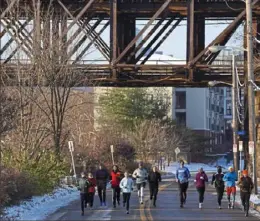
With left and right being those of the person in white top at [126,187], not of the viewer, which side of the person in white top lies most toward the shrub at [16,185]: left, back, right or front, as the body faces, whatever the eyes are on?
right

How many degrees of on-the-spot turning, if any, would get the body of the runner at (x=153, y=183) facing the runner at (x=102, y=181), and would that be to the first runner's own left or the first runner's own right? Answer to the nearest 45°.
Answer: approximately 90° to the first runner's own right

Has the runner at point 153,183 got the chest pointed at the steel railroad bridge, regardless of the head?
no

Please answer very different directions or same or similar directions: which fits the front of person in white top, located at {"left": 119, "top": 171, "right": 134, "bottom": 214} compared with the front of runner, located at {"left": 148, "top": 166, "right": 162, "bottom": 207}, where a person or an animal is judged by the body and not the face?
same or similar directions

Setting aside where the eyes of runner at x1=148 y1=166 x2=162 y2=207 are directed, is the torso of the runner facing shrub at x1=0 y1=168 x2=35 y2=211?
no

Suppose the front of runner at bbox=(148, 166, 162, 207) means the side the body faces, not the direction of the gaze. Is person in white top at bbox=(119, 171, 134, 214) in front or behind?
in front

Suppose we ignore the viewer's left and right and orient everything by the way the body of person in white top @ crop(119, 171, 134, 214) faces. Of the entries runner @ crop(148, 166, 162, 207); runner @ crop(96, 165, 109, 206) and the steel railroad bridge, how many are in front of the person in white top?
0

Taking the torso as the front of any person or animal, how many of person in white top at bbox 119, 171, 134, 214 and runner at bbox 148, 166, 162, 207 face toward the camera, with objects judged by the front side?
2

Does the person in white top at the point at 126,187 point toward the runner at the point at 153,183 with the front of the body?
no

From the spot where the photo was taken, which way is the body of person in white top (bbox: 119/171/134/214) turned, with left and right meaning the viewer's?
facing the viewer

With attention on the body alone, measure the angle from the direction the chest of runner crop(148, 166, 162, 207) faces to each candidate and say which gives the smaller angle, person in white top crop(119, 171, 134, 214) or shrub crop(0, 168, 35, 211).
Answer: the person in white top
